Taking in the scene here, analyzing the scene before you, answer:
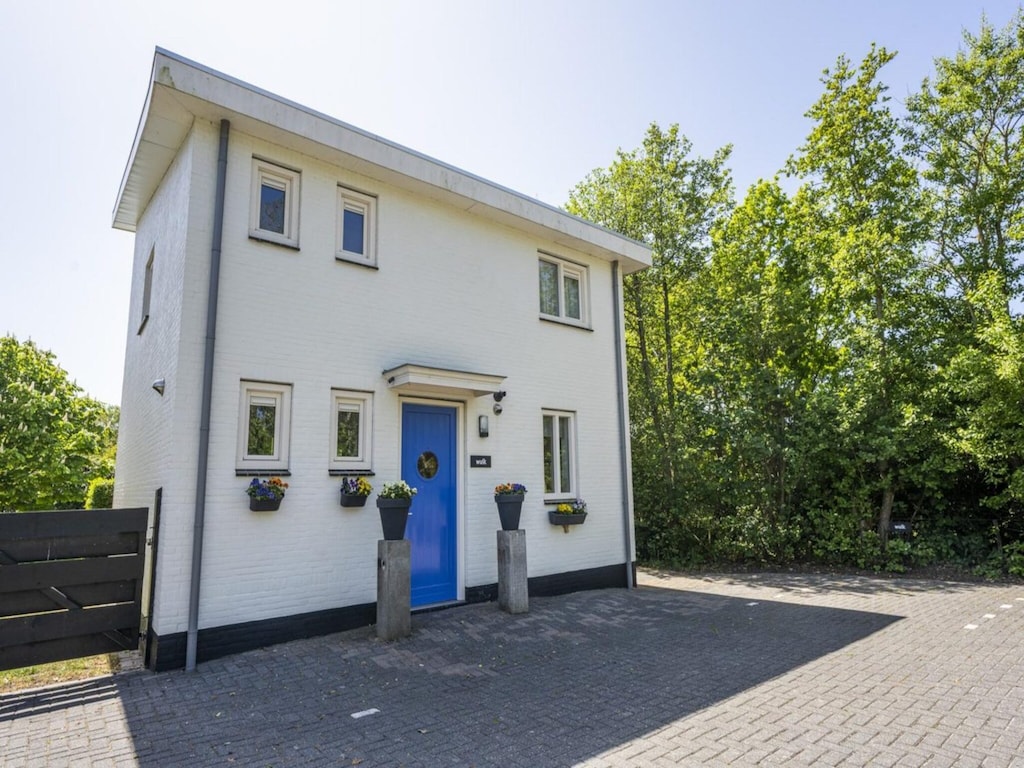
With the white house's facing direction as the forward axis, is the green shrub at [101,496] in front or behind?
behind

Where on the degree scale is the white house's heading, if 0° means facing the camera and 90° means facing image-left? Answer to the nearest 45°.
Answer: approximately 315°

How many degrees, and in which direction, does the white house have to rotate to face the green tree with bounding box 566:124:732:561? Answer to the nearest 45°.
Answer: approximately 90° to its left

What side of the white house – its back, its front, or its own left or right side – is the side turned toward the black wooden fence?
right

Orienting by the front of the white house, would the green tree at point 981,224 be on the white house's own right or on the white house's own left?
on the white house's own left

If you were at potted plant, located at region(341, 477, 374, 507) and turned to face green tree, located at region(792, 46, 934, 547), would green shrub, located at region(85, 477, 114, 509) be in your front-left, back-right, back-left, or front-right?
back-left
